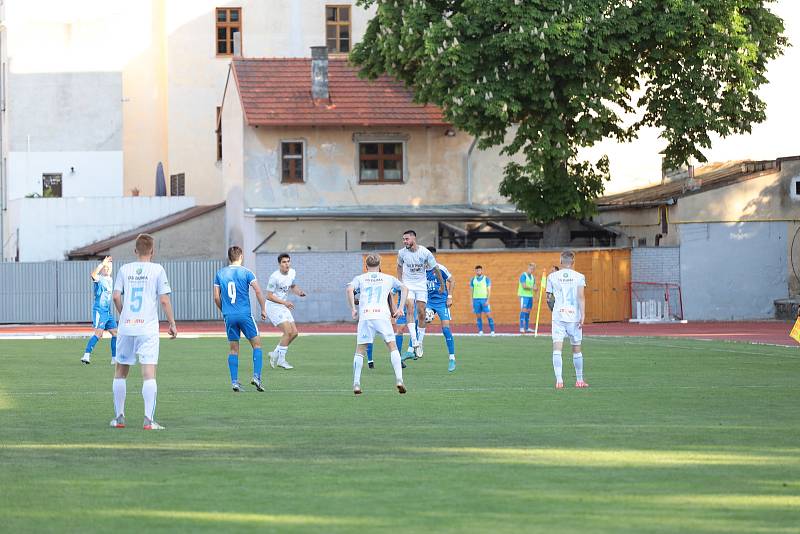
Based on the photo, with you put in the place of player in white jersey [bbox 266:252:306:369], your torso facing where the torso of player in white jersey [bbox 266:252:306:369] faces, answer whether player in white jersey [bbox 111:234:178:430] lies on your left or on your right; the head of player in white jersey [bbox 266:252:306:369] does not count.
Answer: on your right

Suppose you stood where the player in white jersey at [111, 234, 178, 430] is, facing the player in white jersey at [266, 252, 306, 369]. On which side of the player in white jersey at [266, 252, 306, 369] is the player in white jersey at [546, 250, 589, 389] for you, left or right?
right

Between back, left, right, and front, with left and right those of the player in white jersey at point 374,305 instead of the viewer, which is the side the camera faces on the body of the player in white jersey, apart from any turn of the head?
back

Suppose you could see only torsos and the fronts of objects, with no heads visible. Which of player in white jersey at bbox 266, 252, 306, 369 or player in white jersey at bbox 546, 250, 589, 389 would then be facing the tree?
player in white jersey at bbox 546, 250, 589, 389

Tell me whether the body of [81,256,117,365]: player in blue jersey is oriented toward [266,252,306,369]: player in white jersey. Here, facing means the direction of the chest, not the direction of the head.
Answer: yes

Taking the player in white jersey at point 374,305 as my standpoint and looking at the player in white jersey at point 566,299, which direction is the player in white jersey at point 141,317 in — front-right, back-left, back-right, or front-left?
back-right

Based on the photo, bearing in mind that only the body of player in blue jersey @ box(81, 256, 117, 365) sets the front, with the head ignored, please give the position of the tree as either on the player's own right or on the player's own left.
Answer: on the player's own left

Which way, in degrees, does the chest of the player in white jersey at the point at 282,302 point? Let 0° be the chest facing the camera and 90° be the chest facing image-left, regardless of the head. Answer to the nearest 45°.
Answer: approximately 315°

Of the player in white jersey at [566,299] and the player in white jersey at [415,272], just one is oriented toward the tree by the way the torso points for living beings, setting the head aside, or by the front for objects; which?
the player in white jersey at [566,299]

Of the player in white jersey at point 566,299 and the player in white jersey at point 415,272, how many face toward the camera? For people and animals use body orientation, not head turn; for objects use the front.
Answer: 1

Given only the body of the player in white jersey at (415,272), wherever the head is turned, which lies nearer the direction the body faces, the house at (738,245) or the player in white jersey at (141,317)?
the player in white jersey

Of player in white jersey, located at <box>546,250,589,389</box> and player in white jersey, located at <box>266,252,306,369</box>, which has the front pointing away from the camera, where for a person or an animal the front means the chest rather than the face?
player in white jersey, located at <box>546,250,589,389</box>
